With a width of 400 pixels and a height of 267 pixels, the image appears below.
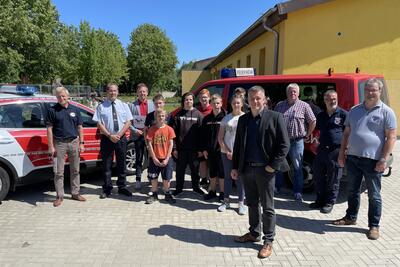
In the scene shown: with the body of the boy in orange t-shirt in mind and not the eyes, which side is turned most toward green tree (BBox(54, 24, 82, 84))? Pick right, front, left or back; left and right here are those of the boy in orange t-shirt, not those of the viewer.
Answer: back

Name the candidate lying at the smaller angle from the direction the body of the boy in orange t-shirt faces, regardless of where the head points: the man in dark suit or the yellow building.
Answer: the man in dark suit

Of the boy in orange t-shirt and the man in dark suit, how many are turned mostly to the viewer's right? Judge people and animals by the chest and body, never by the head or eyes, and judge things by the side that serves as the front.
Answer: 0

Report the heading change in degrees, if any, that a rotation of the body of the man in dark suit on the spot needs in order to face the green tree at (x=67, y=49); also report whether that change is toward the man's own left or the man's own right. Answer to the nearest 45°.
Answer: approximately 90° to the man's own right

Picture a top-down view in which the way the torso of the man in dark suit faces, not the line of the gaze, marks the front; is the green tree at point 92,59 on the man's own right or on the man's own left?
on the man's own right

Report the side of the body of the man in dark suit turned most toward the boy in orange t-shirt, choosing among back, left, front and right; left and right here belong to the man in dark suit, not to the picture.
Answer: right

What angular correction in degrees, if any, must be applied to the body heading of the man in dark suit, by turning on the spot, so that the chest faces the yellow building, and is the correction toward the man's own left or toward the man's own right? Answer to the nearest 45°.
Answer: approximately 135° to the man's own right

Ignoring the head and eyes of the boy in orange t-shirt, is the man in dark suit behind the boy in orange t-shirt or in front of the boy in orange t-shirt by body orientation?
in front

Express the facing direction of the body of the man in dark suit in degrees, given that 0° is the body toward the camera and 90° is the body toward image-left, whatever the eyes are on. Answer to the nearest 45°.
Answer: approximately 45°
